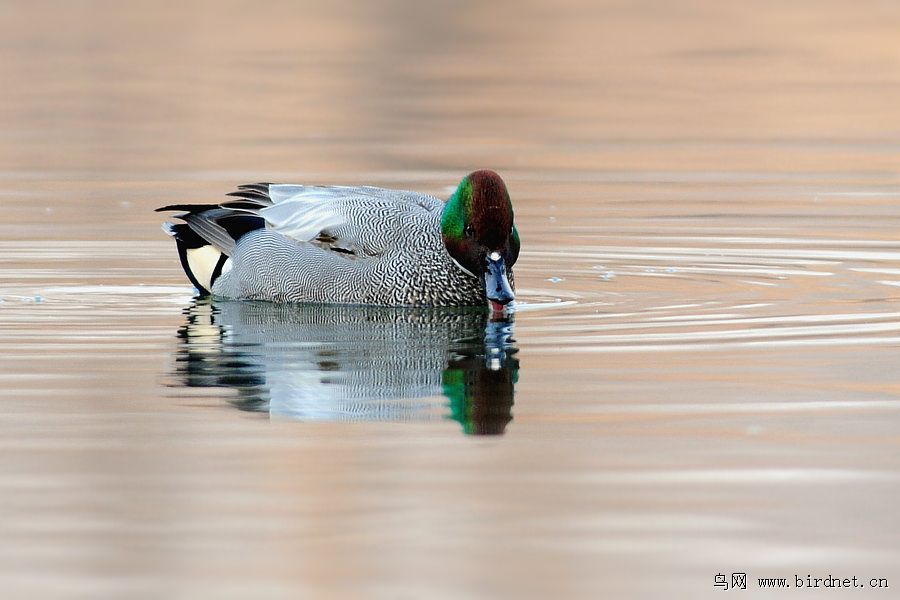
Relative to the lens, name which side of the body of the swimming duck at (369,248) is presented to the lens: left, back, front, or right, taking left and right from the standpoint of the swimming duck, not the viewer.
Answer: right
